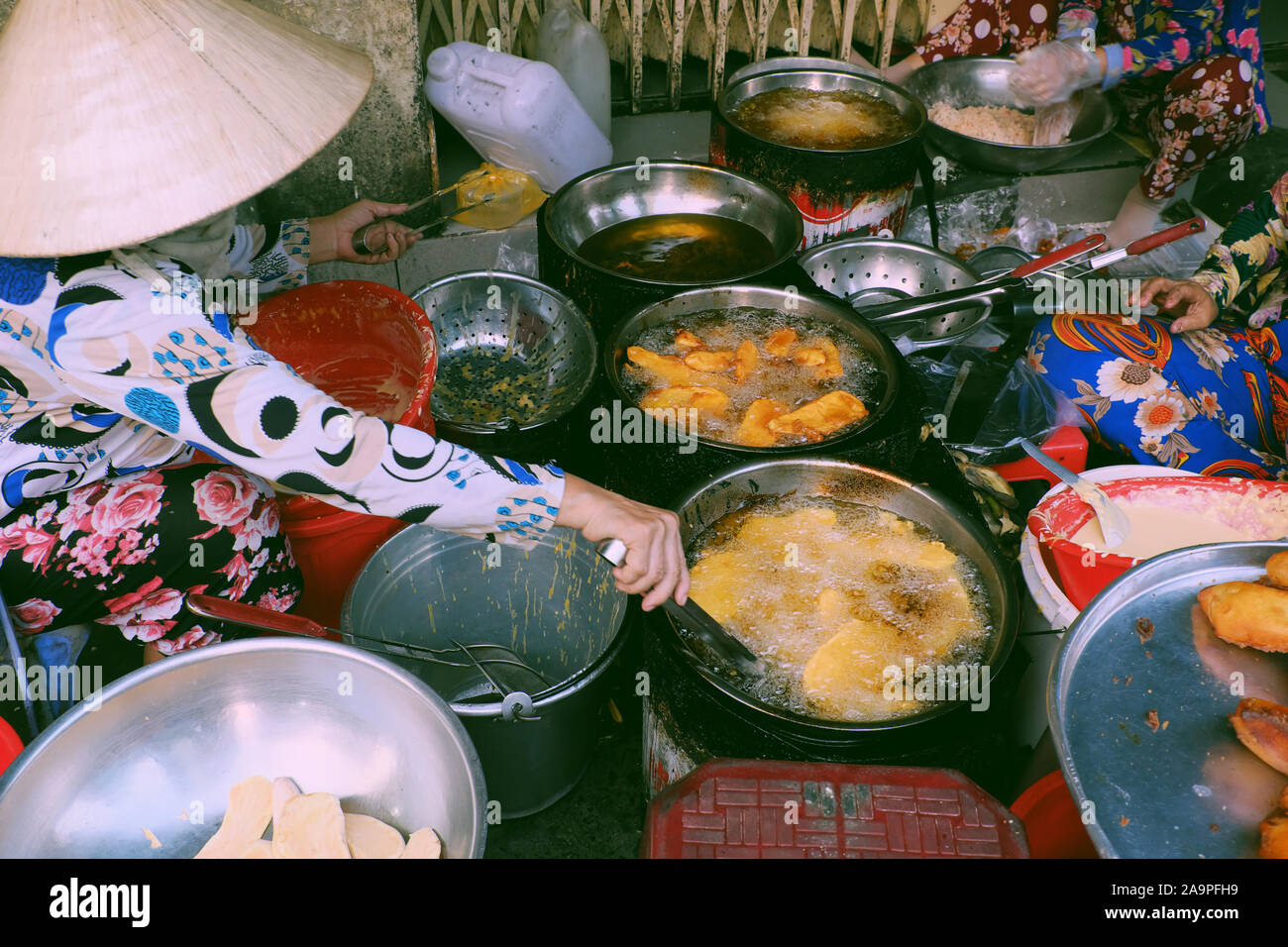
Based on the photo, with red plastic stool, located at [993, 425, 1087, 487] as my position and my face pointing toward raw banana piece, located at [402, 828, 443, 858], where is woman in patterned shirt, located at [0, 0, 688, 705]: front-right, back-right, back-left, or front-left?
front-right

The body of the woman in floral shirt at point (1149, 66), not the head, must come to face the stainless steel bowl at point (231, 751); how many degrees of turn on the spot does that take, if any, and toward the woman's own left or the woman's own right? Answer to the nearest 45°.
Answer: approximately 45° to the woman's own left

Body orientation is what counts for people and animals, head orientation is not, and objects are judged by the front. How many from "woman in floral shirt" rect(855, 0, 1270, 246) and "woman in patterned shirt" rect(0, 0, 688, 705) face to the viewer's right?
1

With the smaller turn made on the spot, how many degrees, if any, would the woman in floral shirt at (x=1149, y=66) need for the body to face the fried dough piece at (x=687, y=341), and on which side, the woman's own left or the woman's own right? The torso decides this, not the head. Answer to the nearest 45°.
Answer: approximately 45° to the woman's own left

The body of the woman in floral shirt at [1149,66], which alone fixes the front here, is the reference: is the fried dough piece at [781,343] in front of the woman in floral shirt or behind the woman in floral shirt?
in front

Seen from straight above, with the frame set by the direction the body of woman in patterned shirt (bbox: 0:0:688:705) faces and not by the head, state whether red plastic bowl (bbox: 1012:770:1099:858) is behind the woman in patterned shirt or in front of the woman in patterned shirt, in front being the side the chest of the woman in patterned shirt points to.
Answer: in front

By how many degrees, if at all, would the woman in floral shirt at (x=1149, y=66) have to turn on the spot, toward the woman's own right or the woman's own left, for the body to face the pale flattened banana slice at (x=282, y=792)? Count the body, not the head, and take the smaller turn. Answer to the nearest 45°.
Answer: approximately 45° to the woman's own left

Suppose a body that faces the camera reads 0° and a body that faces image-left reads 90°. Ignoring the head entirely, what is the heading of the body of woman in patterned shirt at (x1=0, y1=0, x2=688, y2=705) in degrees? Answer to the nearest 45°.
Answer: approximately 270°

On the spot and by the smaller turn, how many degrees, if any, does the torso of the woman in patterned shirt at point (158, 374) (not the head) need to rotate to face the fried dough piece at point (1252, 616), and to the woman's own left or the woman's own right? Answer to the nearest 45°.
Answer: approximately 45° to the woman's own right

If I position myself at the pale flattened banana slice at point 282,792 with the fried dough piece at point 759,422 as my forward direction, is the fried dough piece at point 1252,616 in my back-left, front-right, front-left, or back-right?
front-right

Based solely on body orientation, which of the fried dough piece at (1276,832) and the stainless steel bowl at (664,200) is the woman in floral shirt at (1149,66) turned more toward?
the stainless steel bowl

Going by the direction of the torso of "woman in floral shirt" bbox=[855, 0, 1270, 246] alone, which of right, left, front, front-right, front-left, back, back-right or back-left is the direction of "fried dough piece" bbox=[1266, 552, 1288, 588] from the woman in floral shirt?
front-left

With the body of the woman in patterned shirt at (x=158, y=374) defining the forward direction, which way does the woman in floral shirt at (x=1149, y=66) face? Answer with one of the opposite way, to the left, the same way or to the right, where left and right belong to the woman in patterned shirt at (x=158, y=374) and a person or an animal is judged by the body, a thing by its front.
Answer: the opposite way

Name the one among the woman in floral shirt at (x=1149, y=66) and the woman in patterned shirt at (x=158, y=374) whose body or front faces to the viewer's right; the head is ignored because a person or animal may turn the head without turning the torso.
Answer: the woman in patterned shirt at (x=158, y=374)

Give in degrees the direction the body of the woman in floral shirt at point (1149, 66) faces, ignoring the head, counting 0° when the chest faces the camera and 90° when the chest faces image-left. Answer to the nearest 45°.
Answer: approximately 45°
